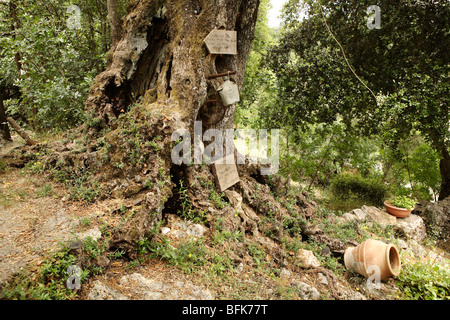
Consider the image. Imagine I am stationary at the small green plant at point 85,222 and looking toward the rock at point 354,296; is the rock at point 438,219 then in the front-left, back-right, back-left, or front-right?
front-left

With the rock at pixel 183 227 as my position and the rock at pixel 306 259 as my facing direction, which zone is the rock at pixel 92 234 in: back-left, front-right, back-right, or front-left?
back-right

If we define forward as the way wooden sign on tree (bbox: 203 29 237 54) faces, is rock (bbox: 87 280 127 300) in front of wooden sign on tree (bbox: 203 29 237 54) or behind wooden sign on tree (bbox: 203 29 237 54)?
in front

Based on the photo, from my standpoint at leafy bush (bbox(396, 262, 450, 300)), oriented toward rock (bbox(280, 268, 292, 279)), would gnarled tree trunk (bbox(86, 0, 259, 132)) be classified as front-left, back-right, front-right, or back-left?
front-right

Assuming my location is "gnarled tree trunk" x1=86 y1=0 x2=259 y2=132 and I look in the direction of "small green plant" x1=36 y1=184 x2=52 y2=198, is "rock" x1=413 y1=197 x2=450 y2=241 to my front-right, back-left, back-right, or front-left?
back-left

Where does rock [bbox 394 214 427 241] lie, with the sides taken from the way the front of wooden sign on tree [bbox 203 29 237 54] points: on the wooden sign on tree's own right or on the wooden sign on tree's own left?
on the wooden sign on tree's own left

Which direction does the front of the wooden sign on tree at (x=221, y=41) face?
toward the camera

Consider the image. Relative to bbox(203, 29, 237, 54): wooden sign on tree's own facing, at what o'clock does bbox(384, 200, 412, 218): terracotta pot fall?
The terracotta pot is roughly at 8 o'clock from the wooden sign on tree.

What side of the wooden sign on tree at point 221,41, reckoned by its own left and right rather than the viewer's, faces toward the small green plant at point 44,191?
right

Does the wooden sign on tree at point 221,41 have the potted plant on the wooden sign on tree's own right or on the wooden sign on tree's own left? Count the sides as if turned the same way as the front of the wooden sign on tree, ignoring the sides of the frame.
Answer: on the wooden sign on tree's own left

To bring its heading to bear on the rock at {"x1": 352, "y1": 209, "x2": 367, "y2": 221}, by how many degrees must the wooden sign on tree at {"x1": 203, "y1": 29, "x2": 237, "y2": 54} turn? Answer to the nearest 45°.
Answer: approximately 135° to its left
